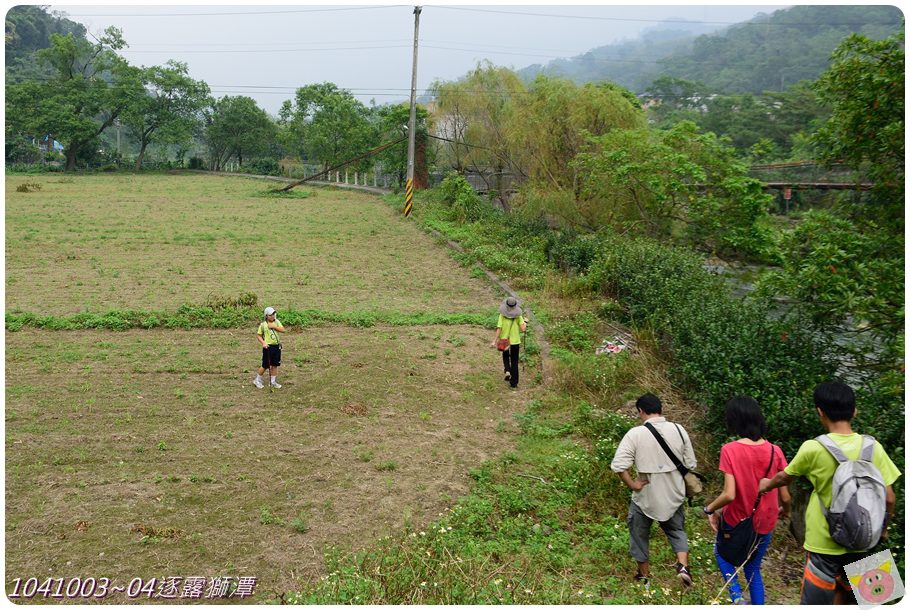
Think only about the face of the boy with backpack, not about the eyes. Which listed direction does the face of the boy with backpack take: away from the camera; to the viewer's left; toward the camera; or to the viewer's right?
away from the camera

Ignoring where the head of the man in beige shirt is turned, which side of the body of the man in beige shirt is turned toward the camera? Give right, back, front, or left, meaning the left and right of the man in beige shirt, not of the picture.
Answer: back

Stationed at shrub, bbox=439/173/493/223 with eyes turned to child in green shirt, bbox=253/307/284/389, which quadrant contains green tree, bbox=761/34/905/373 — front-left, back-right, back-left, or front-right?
front-left

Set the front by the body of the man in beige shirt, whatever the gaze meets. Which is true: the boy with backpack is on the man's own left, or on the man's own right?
on the man's own right

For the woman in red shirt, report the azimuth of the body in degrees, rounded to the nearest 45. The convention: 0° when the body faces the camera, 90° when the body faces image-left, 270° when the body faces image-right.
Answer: approximately 135°

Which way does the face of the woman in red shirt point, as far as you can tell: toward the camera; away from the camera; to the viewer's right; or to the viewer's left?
away from the camera

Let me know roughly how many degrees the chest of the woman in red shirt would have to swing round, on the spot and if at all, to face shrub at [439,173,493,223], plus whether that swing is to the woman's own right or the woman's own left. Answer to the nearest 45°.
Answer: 0° — they already face it

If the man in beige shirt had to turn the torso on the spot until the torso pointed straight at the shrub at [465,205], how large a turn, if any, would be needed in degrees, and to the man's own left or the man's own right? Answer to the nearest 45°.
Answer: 0° — they already face it
